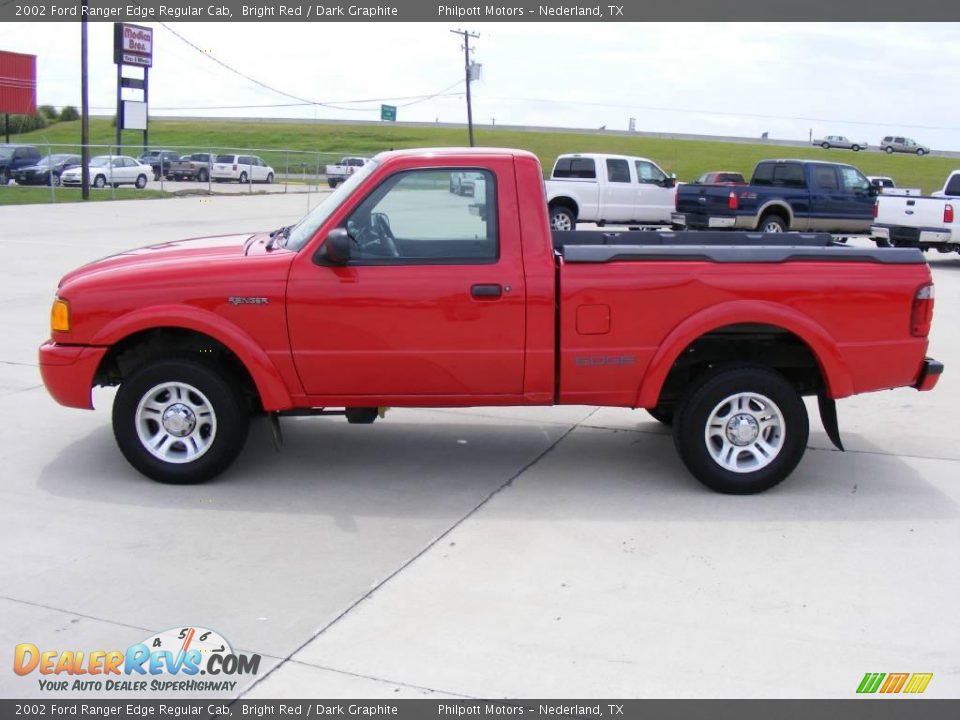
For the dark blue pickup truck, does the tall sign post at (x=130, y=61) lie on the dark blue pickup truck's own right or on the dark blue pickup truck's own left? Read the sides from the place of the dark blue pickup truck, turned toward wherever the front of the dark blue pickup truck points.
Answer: on the dark blue pickup truck's own left

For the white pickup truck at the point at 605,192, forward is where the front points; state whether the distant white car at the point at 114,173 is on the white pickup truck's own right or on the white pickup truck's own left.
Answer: on the white pickup truck's own left

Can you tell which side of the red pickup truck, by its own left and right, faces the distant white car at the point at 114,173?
right

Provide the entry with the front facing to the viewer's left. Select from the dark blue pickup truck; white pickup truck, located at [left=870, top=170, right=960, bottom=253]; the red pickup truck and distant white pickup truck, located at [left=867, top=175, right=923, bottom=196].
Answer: the red pickup truck

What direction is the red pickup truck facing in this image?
to the viewer's left

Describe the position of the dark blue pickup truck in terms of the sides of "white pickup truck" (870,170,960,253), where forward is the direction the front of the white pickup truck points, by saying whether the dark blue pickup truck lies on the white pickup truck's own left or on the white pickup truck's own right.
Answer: on the white pickup truck's own left

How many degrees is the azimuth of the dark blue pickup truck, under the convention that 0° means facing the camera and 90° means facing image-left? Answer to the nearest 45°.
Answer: approximately 225°

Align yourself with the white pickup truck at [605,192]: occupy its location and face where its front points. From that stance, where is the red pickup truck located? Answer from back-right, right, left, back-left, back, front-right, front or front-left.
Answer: back-right

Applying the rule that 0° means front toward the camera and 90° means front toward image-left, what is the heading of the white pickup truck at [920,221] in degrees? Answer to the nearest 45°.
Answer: approximately 225°

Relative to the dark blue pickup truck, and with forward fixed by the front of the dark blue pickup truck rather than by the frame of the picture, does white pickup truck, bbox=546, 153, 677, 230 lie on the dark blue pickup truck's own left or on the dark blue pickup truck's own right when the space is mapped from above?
on the dark blue pickup truck's own left

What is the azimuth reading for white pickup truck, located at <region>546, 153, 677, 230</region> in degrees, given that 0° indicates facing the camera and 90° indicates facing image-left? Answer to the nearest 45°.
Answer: approximately 225°
